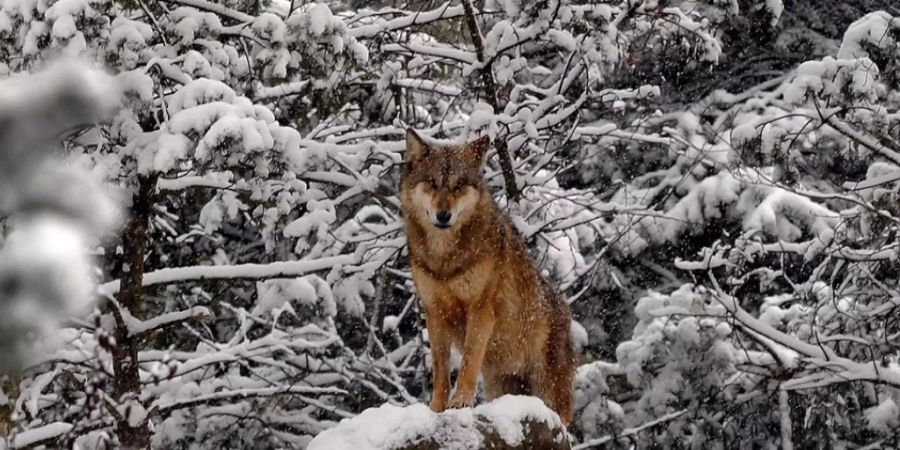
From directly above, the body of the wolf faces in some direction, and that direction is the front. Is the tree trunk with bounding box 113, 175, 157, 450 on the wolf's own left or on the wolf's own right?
on the wolf's own right

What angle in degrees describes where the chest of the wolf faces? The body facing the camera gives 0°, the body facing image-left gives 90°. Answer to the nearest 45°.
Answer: approximately 45°
